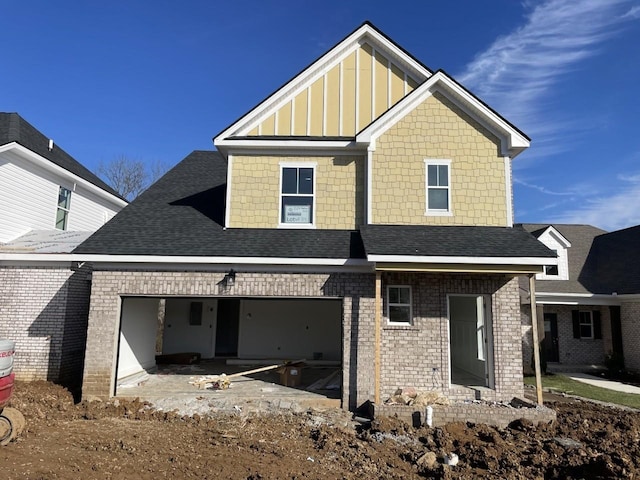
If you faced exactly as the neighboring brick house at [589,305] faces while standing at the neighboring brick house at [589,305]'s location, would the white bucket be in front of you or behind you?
in front

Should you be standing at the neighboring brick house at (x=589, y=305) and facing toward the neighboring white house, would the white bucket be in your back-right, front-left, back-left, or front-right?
front-left

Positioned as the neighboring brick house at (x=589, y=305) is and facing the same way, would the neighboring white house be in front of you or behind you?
in front

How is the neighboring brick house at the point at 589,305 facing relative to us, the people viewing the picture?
facing the viewer
